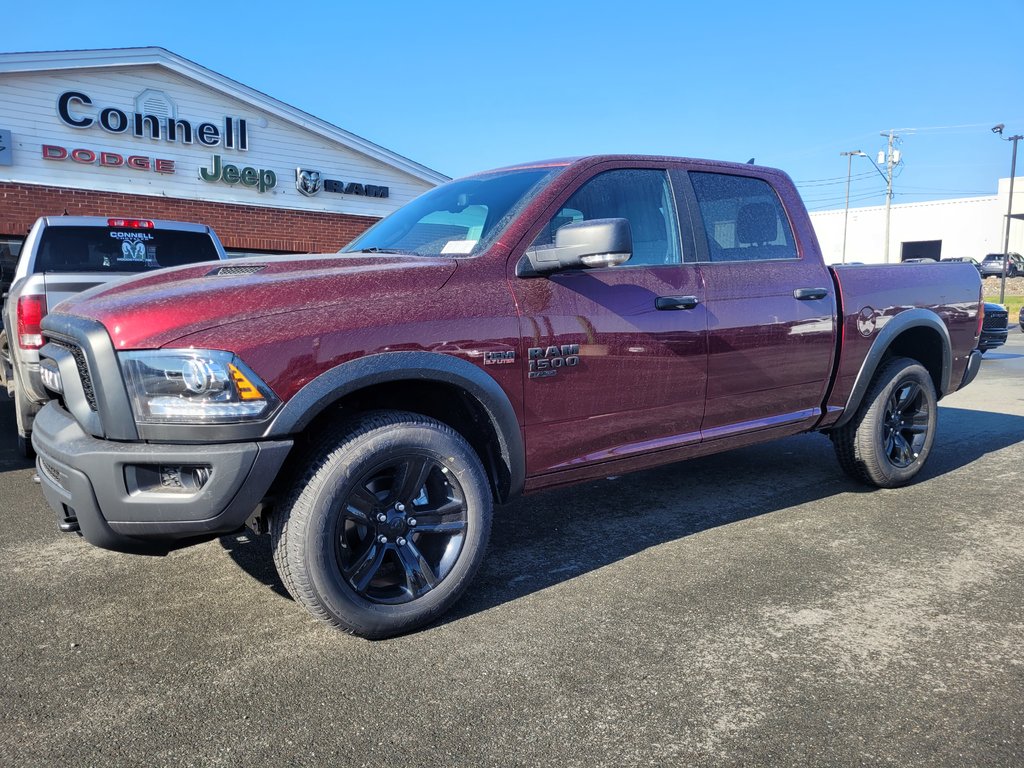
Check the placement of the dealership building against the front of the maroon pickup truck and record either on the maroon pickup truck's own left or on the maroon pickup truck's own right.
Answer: on the maroon pickup truck's own right

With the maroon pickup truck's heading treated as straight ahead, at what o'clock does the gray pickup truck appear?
The gray pickup truck is roughly at 3 o'clock from the maroon pickup truck.

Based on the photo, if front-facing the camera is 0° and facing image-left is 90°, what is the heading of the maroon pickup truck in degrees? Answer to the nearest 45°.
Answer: approximately 45°

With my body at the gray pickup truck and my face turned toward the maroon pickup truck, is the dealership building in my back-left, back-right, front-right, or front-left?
back-left

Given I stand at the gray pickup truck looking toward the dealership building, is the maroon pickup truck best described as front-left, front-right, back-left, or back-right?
back-right
